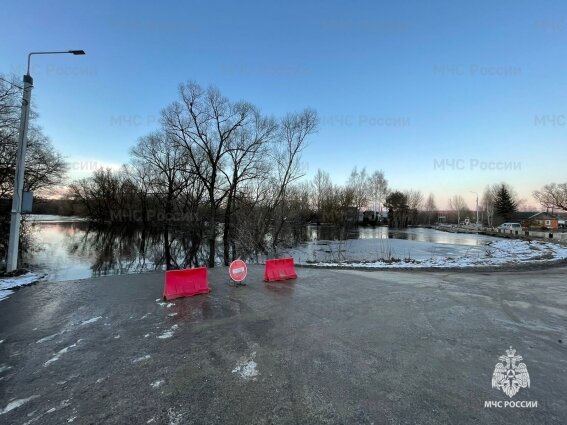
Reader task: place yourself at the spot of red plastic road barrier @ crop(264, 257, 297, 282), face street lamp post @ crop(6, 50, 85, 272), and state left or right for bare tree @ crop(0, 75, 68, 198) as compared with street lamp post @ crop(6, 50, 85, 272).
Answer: right

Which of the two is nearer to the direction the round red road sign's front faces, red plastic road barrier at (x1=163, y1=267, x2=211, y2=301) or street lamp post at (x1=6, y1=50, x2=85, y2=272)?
the red plastic road barrier

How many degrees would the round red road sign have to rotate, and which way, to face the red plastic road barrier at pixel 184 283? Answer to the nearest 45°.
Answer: approximately 45° to its right

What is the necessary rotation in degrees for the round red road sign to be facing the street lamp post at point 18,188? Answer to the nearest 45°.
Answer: approximately 90° to its right

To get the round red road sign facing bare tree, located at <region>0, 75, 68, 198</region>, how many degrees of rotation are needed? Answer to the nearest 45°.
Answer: approximately 135° to its right

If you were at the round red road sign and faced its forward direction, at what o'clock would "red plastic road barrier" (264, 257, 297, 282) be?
The red plastic road barrier is roughly at 8 o'clock from the round red road sign.

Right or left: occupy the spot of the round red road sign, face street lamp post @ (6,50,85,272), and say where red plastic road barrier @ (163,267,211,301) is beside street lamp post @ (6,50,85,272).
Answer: left

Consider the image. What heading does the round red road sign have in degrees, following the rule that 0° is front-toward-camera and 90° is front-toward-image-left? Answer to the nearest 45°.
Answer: approximately 0°

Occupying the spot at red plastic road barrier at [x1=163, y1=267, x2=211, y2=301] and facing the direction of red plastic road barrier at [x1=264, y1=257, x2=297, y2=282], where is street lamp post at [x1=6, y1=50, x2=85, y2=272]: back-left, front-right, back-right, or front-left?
back-left

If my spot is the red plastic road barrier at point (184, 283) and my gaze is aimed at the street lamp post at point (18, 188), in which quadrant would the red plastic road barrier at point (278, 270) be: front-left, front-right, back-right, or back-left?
back-right
